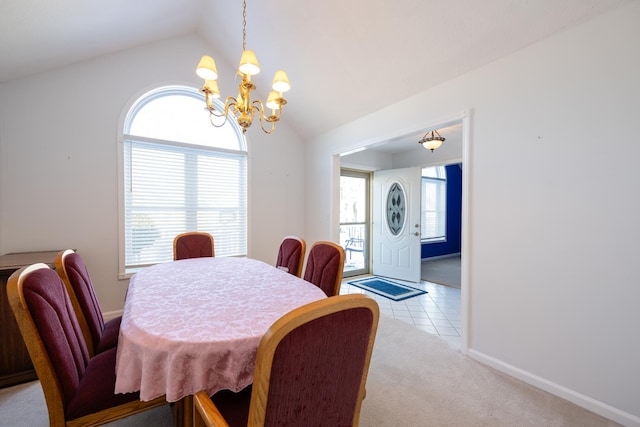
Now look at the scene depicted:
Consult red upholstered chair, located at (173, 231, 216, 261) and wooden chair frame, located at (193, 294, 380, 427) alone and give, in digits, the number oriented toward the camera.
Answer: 1

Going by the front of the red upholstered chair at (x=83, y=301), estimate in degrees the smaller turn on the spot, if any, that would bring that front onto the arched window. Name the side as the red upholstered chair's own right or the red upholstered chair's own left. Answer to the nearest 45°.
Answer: approximately 90° to the red upholstered chair's own left

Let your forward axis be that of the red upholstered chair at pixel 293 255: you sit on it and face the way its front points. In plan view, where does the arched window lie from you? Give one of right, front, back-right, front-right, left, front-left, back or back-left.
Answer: right

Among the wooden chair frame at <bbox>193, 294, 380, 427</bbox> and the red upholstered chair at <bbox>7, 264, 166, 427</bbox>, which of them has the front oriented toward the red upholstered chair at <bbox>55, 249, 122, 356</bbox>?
the wooden chair frame

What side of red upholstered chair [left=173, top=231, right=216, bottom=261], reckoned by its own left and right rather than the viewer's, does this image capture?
front

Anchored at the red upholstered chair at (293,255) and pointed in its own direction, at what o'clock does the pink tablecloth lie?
The pink tablecloth is roughly at 11 o'clock from the red upholstered chair.

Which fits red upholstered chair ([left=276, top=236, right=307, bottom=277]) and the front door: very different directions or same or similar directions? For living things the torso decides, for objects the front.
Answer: same or similar directions

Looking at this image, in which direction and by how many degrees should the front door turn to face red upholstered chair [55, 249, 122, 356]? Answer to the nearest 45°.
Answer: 0° — it already faces it

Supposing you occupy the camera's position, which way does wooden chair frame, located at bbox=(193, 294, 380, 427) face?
facing away from the viewer and to the left of the viewer

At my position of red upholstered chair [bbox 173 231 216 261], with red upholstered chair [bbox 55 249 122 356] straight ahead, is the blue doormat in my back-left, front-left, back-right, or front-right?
back-left
